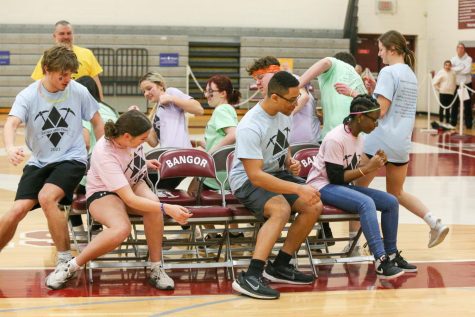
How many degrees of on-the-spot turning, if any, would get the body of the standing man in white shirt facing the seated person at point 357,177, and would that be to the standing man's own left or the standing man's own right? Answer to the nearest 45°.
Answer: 0° — they already face them

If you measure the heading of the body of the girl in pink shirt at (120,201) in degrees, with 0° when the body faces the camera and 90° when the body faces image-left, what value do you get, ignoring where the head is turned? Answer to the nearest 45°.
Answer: approximately 315°

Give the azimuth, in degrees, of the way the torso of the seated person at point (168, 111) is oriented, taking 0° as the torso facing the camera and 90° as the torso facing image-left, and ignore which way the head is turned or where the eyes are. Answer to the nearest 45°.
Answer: approximately 45°

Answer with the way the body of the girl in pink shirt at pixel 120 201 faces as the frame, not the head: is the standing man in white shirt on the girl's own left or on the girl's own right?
on the girl's own left

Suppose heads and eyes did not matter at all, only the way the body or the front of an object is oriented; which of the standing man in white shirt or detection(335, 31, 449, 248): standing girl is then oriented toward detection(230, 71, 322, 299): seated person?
the standing man in white shirt

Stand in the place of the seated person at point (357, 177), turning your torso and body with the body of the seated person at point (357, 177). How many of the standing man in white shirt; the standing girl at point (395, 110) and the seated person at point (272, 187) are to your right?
1

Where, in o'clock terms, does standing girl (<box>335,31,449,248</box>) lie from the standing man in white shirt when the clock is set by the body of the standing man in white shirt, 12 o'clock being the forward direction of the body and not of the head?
The standing girl is roughly at 12 o'clock from the standing man in white shirt.

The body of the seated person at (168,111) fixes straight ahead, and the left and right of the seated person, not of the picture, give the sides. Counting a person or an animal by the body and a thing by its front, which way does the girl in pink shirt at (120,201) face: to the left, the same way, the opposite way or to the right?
to the left

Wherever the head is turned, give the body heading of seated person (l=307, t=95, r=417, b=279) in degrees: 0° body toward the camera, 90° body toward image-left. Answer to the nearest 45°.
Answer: approximately 315°

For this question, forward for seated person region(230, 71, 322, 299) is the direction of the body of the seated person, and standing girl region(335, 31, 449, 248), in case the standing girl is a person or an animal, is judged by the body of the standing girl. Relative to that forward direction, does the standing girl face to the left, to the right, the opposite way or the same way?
the opposite way

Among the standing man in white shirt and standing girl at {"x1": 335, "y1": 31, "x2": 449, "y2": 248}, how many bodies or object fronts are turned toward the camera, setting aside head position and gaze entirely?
1

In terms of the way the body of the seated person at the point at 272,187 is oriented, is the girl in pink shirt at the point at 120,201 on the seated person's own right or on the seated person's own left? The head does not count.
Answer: on the seated person's own right

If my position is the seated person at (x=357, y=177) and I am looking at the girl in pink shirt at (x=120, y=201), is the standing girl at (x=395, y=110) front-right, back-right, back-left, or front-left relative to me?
back-right

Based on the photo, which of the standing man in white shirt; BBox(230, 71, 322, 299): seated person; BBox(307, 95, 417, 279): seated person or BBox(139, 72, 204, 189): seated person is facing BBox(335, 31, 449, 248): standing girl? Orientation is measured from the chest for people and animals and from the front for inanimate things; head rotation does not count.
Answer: the standing man in white shirt

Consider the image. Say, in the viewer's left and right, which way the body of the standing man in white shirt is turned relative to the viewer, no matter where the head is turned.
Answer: facing the viewer
